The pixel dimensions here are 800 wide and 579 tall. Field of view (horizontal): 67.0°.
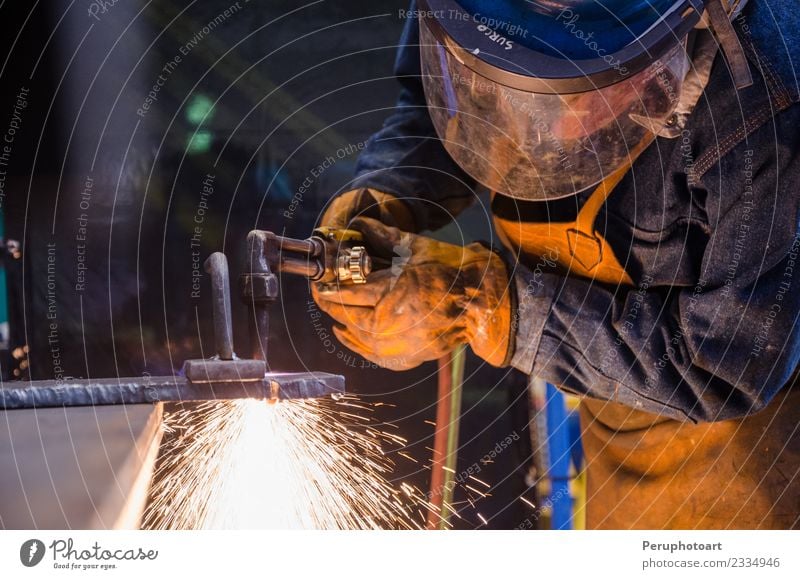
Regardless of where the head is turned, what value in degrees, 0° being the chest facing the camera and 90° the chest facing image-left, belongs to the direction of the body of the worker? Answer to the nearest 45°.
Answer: approximately 45°

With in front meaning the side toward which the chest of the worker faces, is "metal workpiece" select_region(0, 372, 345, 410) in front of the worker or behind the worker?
in front
